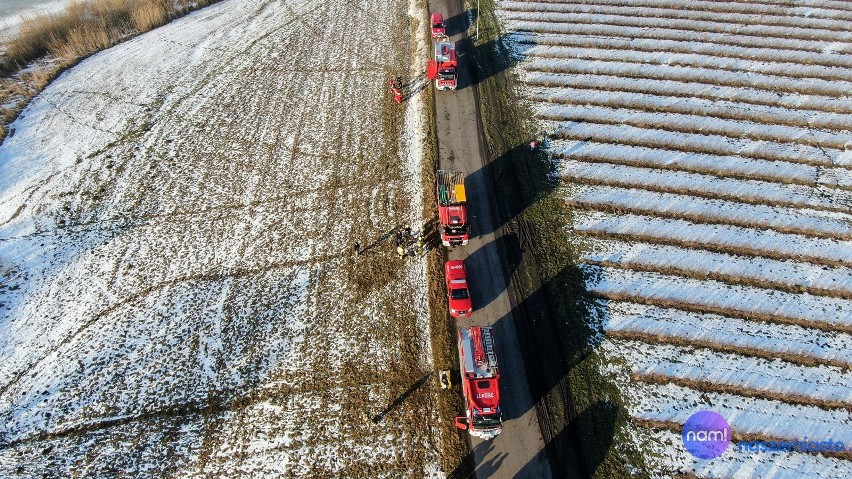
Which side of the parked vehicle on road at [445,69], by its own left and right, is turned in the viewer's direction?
front

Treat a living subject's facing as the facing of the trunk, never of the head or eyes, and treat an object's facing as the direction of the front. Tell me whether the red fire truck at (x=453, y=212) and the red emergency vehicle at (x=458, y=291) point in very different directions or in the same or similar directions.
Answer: same or similar directions

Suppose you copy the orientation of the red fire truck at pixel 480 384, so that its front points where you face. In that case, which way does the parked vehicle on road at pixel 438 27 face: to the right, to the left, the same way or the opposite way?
the same way

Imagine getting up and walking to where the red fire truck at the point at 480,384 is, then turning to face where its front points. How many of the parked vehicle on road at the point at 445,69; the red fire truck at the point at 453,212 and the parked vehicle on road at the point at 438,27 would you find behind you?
3

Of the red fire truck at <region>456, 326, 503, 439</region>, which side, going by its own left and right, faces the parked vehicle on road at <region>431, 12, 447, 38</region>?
back

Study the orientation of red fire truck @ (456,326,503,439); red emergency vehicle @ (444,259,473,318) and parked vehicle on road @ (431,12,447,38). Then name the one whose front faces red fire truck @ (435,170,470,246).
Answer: the parked vehicle on road

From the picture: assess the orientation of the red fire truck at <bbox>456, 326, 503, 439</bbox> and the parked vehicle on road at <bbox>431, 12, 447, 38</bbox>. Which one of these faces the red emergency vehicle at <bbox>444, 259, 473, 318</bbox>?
the parked vehicle on road

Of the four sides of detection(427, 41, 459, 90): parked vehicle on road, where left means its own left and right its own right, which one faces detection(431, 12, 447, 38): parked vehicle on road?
back

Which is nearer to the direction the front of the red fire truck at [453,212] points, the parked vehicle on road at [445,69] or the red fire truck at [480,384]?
the red fire truck

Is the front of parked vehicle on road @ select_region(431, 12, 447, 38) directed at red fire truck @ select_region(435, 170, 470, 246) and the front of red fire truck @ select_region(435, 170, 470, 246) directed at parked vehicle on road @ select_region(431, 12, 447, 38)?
no

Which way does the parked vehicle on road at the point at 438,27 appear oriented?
toward the camera

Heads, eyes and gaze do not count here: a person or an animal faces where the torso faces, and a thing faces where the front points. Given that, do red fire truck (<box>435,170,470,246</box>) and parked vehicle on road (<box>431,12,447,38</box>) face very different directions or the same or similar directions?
same or similar directions

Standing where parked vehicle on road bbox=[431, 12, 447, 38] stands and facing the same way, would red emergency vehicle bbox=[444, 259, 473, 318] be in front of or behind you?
in front

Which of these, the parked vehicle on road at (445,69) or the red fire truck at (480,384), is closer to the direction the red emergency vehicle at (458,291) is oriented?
the red fire truck

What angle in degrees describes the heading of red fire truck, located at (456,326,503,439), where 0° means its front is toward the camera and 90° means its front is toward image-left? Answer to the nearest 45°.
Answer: approximately 0°

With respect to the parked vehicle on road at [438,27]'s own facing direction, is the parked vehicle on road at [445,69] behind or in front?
in front

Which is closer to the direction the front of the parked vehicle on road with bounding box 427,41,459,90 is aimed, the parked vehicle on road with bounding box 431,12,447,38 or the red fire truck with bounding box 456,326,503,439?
the red fire truck

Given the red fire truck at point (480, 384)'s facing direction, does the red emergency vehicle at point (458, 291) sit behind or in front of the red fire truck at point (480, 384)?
behind

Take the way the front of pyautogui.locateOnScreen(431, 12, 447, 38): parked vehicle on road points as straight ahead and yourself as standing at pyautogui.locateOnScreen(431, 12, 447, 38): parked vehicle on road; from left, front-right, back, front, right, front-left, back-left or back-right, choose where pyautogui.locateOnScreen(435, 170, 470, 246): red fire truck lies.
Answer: front

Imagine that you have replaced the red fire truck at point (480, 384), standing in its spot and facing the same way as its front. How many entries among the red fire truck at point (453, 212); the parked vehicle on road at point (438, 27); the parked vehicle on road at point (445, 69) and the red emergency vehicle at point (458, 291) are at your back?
4

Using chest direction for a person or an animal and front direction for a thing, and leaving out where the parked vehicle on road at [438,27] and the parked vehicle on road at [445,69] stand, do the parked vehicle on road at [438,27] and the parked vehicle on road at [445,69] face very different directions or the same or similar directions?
same or similar directions
